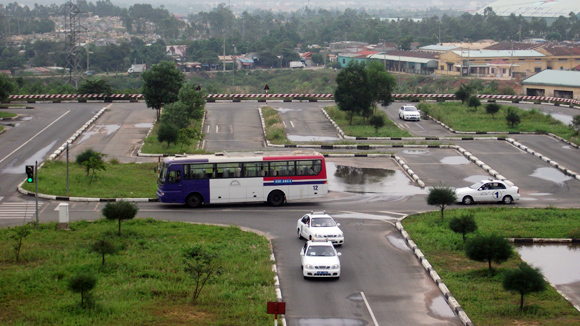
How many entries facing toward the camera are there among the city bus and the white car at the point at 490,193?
0

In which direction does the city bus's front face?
to the viewer's left

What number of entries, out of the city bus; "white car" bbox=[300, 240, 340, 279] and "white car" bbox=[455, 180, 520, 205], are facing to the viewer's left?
2

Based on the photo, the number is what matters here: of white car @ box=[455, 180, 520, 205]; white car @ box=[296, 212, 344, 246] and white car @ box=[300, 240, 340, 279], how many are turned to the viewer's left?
1

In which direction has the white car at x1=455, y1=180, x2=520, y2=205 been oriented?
to the viewer's left

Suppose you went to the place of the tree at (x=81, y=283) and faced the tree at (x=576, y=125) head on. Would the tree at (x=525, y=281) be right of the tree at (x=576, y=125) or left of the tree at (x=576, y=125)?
right

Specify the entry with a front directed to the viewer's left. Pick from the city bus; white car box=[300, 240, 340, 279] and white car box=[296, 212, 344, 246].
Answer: the city bus

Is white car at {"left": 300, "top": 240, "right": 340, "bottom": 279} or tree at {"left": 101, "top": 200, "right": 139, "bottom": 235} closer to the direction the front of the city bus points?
the tree

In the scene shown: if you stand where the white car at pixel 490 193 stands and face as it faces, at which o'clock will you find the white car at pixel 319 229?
the white car at pixel 319 229 is roughly at 10 o'clock from the white car at pixel 490 193.

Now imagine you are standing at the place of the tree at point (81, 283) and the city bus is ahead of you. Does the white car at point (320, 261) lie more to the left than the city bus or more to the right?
right

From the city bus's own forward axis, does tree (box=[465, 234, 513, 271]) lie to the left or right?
on its left

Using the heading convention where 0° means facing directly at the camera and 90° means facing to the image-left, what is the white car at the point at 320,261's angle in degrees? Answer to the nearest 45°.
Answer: approximately 0°

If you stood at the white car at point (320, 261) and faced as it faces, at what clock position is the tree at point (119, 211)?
The tree is roughly at 4 o'clock from the white car.

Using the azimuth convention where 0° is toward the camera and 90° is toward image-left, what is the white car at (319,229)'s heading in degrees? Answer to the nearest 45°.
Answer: approximately 315°

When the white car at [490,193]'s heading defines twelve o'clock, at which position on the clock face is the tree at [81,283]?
The tree is roughly at 10 o'clock from the white car.

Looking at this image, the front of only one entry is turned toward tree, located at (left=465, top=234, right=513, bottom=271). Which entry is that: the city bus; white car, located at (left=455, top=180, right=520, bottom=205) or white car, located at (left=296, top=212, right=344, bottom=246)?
white car, located at (left=296, top=212, right=344, bottom=246)

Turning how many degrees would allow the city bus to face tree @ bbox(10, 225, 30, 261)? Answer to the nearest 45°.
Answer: approximately 45° to its left

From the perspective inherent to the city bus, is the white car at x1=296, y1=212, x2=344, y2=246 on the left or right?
on its left

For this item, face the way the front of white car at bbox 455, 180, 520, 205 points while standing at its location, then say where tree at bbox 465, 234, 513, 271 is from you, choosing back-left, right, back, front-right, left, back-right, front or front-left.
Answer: left

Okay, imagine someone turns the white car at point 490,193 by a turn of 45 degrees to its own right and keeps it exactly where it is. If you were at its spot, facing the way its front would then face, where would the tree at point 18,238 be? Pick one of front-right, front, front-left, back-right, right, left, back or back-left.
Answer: left
